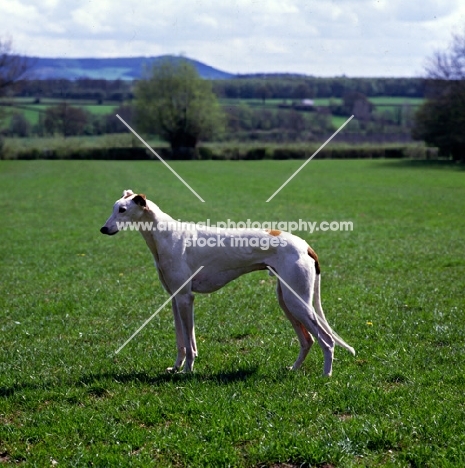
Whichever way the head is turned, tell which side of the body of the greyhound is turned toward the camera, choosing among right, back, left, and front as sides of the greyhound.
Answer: left
